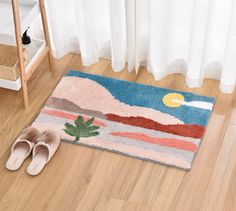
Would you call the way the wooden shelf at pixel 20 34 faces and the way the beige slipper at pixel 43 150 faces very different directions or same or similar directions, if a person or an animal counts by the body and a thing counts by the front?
very different directions

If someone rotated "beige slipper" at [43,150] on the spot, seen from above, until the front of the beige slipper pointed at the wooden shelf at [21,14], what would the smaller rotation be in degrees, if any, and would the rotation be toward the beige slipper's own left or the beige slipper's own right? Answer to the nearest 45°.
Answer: approximately 45° to the beige slipper's own left

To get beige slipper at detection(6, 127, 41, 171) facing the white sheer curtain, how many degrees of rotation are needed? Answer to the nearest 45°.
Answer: approximately 45° to its right

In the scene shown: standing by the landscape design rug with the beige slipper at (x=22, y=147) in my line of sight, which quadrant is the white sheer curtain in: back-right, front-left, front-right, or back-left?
back-right
